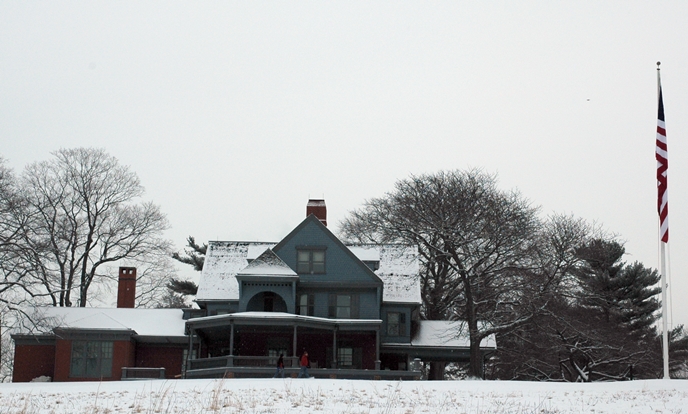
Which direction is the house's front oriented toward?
toward the camera

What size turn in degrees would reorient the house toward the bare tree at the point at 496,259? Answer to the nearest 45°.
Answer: approximately 90° to its left

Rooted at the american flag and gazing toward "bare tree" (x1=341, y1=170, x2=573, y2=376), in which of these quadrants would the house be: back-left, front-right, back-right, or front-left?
front-left

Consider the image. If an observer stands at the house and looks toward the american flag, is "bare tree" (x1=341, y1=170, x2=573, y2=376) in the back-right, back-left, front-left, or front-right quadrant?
front-left

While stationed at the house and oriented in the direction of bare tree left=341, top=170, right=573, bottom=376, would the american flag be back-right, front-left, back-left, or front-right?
front-right

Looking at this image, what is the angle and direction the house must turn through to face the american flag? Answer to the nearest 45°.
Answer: approximately 45° to its left
